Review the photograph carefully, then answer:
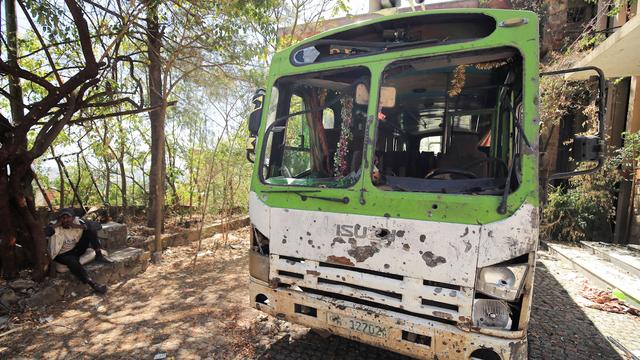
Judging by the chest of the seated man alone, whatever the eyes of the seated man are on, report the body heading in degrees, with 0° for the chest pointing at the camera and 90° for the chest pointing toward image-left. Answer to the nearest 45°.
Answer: approximately 315°

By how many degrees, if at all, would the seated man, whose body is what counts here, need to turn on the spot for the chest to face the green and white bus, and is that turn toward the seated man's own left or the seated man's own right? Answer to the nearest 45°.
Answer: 0° — they already face it

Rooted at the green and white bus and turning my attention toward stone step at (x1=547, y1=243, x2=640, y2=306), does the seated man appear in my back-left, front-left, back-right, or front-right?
back-left
